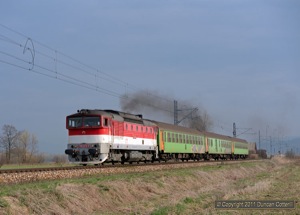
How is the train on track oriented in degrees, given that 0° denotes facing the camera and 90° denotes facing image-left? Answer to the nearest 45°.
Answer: approximately 45°
